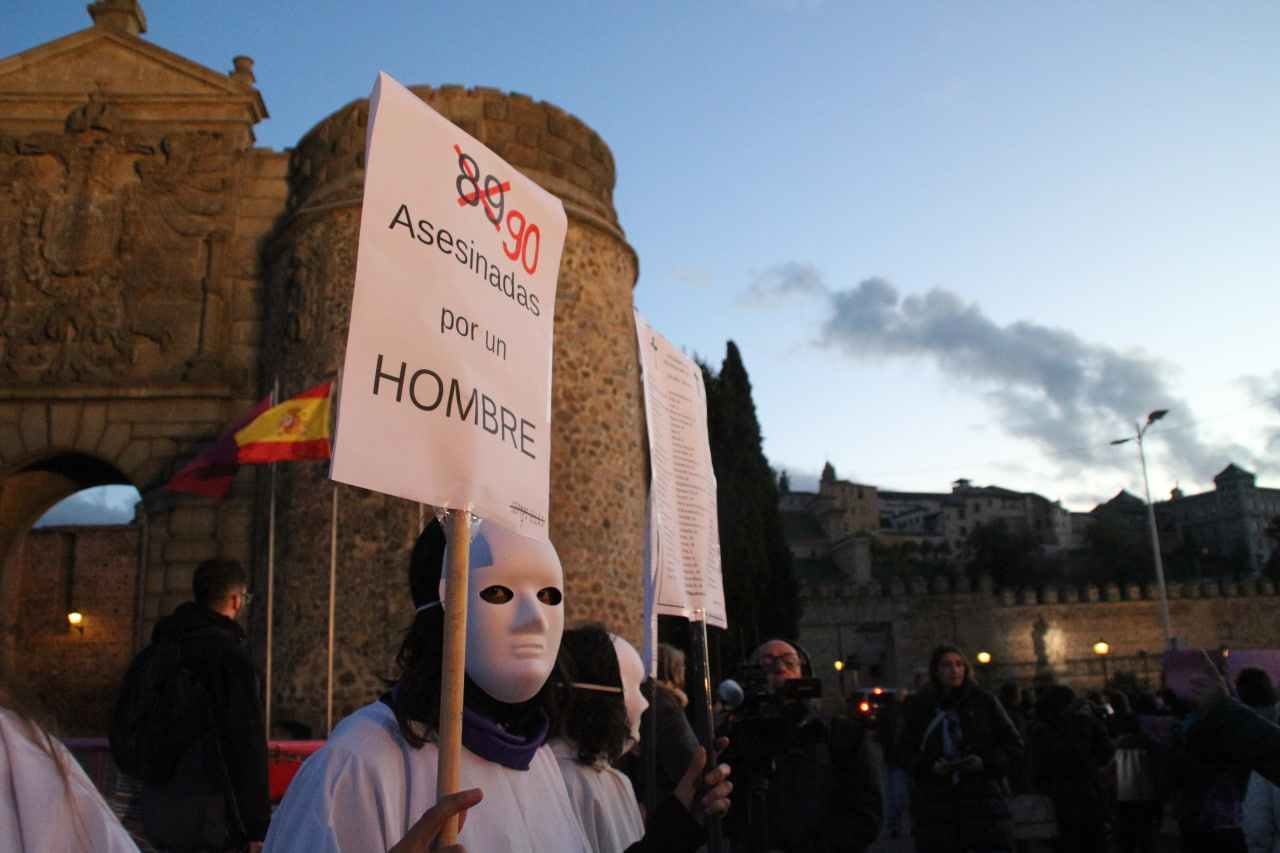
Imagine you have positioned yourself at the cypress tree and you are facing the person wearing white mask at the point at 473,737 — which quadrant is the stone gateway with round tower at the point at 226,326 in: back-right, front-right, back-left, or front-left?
front-right

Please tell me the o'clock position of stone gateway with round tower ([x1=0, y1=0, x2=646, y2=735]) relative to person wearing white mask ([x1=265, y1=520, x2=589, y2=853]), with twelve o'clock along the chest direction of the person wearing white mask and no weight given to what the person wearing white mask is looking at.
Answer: The stone gateway with round tower is roughly at 7 o'clock from the person wearing white mask.

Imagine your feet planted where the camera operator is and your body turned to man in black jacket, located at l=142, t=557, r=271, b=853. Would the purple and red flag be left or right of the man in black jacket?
right

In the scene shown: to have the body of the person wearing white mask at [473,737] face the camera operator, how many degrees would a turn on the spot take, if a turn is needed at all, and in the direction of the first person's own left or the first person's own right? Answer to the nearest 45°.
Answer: approximately 90° to the first person's own left

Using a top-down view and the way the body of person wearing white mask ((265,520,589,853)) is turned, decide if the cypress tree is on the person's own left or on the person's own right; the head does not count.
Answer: on the person's own left

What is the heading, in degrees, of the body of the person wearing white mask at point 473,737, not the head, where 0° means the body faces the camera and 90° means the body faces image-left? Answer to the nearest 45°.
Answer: approximately 315°

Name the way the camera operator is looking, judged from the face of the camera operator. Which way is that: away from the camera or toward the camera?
toward the camera

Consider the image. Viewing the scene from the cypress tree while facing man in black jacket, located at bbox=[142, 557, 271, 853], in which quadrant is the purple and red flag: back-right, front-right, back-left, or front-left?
front-right

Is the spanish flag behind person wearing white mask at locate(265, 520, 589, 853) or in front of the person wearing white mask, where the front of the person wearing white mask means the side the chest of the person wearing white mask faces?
behind
